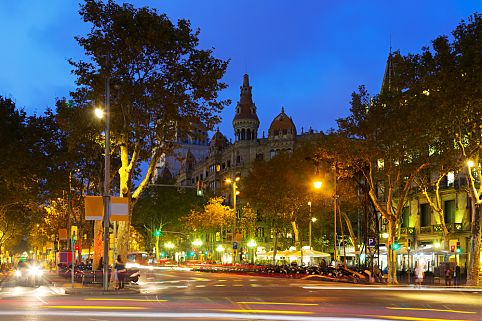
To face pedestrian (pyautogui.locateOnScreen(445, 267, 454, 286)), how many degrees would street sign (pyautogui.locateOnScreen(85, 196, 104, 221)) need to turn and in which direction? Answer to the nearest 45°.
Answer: approximately 135° to its left

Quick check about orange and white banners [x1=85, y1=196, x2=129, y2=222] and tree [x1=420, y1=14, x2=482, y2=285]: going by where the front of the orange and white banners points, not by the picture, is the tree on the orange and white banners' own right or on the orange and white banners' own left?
on the orange and white banners' own left

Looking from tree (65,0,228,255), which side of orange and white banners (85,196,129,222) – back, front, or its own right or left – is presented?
back

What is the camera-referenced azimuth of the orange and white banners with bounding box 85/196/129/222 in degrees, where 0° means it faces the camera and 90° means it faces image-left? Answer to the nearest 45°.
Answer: approximately 0°

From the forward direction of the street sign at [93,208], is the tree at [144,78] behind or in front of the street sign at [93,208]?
behind

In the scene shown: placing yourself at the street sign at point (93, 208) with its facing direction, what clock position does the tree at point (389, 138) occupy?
The tree is roughly at 8 o'clock from the street sign.

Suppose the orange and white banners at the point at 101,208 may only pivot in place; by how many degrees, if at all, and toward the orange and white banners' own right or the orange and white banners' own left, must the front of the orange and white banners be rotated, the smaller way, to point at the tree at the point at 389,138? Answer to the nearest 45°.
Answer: approximately 135° to the orange and white banners' own left

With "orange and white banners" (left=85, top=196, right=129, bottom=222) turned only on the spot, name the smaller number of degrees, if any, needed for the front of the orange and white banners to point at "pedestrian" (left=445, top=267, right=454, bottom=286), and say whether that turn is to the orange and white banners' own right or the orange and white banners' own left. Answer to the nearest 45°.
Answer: approximately 135° to the orange and white banners' own left
